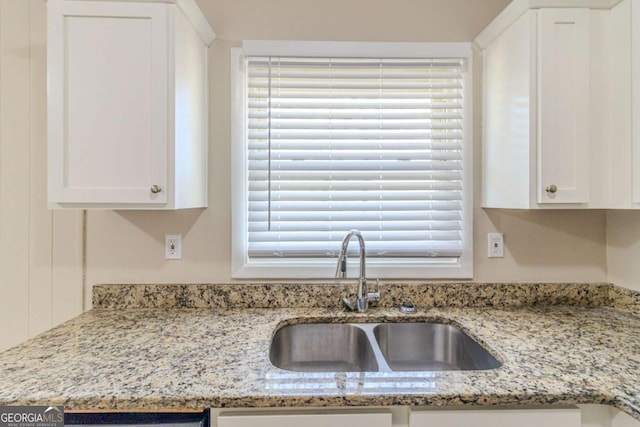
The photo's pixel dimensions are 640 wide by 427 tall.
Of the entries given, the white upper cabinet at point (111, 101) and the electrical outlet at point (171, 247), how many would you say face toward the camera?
2

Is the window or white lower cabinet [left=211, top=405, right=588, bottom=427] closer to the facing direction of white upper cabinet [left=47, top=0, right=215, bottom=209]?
the white lower cabinet

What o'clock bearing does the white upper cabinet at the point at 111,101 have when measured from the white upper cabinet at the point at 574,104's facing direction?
the white upper cabinet at the point at 111,101 is roughly at 2 o'clock from the white upper cabinet at the point at 574,104.

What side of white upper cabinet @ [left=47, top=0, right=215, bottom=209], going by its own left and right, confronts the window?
left

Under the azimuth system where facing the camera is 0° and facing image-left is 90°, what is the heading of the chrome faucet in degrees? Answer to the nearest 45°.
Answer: approximately 45°

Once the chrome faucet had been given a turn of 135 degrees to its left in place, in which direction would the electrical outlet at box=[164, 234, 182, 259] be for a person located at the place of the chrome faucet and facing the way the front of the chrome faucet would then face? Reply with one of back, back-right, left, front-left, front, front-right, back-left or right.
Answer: back

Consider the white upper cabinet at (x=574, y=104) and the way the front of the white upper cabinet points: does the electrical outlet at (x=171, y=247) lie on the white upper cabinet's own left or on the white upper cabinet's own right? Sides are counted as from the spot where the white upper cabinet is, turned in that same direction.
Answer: on the white upper cabinet's own right

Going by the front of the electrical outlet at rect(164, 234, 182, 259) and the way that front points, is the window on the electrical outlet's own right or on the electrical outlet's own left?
on the electrical outlet's own left

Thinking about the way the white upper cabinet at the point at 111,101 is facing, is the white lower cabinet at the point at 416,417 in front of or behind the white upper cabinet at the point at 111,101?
in front

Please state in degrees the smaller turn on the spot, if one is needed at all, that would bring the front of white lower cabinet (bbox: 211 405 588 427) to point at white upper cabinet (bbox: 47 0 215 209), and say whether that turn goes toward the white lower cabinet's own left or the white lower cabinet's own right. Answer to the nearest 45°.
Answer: approximately 90° to the white lower cabinet's own right
